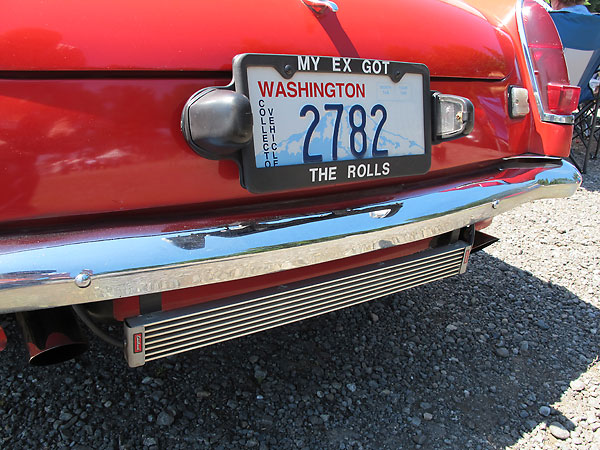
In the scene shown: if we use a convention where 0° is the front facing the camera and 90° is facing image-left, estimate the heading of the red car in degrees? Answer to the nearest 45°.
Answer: approximately 135°

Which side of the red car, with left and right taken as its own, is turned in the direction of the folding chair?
right
